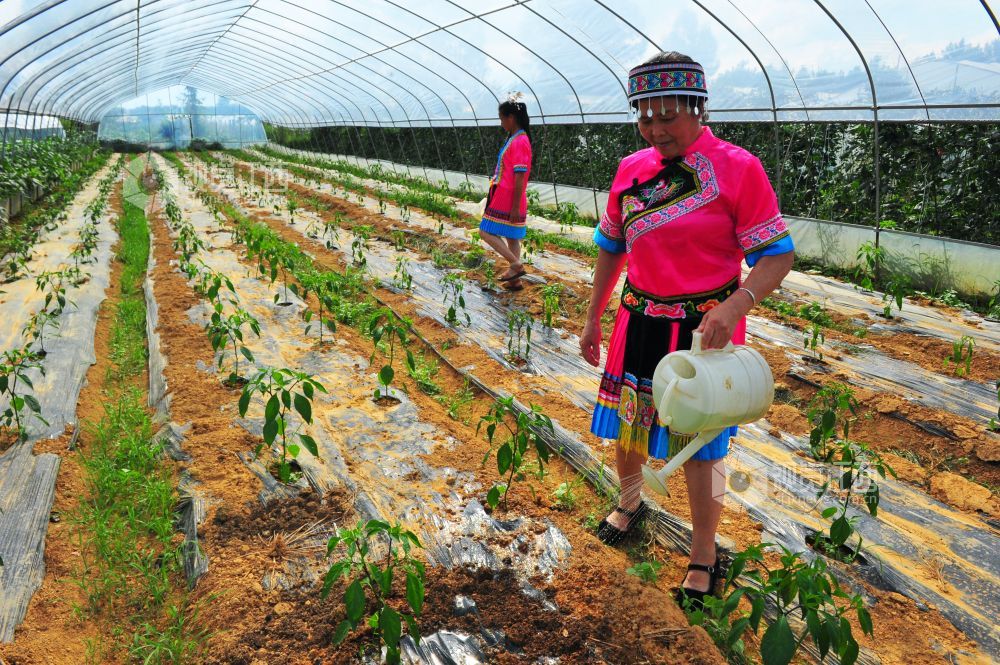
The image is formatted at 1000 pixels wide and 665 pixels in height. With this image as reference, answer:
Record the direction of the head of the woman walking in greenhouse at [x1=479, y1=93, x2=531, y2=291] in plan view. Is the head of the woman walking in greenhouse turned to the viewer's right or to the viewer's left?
to the viewer's left

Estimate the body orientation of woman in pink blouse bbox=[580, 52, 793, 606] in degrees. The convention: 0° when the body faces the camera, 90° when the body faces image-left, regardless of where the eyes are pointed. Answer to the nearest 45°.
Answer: approximately 45°

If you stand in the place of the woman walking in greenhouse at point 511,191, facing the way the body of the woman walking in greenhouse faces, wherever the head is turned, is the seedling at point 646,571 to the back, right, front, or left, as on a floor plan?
left

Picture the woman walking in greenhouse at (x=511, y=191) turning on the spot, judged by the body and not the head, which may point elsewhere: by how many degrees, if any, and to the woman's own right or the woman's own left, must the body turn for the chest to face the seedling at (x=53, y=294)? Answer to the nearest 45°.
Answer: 0° — they already face it

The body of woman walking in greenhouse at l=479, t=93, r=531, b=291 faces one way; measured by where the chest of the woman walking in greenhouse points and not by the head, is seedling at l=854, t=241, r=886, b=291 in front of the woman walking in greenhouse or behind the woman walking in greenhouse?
behind

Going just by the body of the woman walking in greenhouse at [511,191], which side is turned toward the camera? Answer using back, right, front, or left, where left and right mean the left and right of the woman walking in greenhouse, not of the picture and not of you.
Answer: left

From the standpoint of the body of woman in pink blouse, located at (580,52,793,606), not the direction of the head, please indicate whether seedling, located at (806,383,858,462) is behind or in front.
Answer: behind

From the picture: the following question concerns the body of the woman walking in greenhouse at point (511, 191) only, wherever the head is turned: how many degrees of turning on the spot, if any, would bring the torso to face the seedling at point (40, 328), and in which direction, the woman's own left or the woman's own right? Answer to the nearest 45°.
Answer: approximately 45° to the woman's own left
